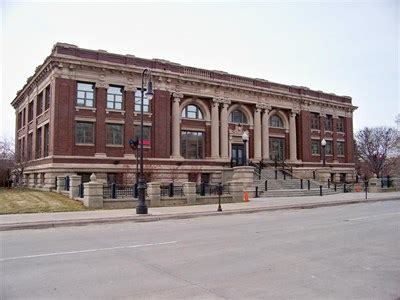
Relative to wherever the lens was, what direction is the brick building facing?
facing the viewer and to the right of the viewer

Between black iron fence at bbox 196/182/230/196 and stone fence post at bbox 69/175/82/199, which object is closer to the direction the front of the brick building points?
the black iron fence

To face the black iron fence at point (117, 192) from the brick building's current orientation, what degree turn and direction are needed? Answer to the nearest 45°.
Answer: approximately 45° to its right

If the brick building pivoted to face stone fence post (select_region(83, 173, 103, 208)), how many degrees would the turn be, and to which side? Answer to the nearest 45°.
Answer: approximately 45° to its right

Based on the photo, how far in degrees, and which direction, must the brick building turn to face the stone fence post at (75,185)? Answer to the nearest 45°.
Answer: approximately 45° to its right

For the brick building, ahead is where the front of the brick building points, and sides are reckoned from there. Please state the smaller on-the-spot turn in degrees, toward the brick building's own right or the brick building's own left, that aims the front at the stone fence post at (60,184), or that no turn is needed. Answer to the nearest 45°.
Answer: approximately 90° to the brick building's own right

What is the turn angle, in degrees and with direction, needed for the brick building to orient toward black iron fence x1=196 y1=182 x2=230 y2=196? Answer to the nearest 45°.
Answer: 0° — it already faces it
